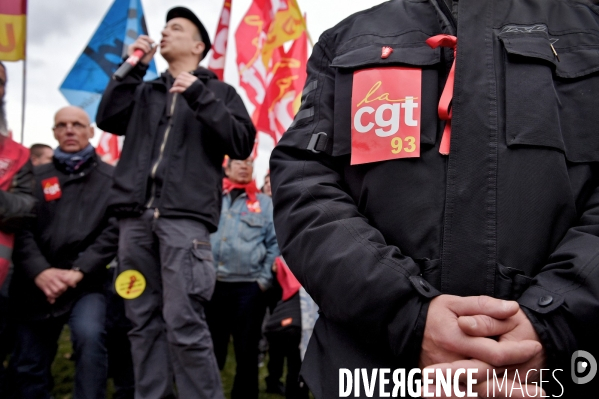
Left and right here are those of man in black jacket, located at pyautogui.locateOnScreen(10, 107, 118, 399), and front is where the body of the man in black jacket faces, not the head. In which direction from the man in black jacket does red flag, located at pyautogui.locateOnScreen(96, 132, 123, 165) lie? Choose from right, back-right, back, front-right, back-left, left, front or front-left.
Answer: back

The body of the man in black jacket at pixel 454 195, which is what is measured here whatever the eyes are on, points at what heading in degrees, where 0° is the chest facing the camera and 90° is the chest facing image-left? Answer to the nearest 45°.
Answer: approximately 0°

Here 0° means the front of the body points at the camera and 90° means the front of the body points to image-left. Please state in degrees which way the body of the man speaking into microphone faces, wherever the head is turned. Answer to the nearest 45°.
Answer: approximately 45°

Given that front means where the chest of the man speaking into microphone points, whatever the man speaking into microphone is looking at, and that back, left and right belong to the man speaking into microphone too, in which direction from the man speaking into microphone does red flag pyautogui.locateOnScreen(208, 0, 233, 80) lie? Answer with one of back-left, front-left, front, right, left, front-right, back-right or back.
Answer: back-right

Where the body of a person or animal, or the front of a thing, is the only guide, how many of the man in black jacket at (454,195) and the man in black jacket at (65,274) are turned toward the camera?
2

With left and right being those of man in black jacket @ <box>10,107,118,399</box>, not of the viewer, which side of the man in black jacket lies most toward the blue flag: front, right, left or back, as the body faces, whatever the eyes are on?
back

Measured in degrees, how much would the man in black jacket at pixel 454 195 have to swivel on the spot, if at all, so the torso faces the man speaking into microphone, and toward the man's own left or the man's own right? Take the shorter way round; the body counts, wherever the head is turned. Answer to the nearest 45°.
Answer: approximately 135° to the man's own right

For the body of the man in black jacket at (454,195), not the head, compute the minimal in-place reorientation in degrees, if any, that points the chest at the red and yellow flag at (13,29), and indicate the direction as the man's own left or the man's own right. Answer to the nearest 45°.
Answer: approximately 135° to the man's own right

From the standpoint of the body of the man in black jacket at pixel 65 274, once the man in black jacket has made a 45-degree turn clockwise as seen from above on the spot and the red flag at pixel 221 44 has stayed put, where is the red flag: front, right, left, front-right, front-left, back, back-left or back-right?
back
